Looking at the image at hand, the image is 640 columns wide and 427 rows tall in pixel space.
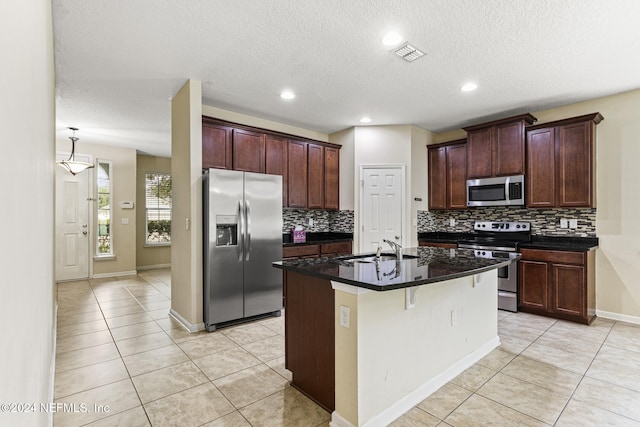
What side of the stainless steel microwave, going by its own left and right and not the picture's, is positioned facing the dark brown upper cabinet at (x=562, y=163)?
left

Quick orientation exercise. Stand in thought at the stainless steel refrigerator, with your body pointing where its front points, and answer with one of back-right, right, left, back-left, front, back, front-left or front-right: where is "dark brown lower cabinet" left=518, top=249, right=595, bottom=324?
front-left

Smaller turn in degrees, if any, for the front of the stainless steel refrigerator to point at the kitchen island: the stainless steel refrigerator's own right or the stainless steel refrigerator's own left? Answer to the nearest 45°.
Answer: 0° — it already faces it

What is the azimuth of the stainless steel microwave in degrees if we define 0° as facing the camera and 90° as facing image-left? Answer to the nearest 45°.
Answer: approximately 0°

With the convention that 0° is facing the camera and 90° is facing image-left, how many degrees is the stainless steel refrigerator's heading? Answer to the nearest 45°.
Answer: approximately 315°

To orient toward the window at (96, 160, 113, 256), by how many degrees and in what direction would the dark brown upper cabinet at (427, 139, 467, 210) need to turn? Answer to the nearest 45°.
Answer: approximately 45° to its right

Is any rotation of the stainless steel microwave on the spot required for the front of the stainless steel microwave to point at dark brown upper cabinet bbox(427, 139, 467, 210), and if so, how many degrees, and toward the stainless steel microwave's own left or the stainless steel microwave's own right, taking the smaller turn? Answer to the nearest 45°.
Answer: approximately 135° to the stainless steel microwave's own right

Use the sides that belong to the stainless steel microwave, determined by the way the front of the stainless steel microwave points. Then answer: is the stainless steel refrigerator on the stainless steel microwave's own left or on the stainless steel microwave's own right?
on the stainless steel microwave's own right

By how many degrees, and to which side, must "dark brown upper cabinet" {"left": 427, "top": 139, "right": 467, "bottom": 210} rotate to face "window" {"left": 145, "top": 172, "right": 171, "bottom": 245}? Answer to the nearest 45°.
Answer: approximately 45° to its right
